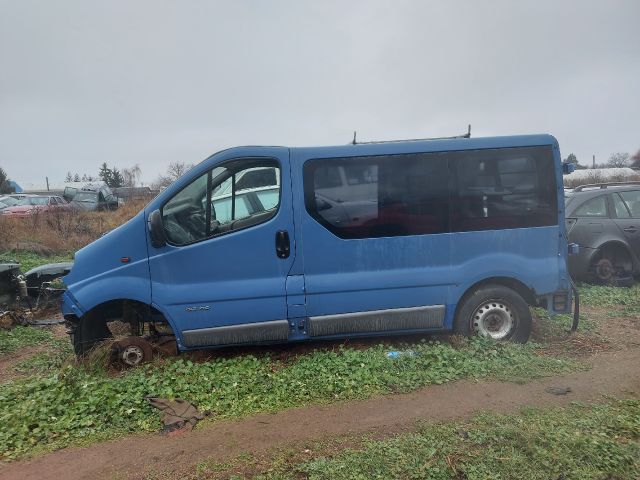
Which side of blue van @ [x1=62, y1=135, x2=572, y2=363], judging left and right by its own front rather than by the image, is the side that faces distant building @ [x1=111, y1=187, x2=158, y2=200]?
right

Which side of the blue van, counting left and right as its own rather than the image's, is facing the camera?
left
